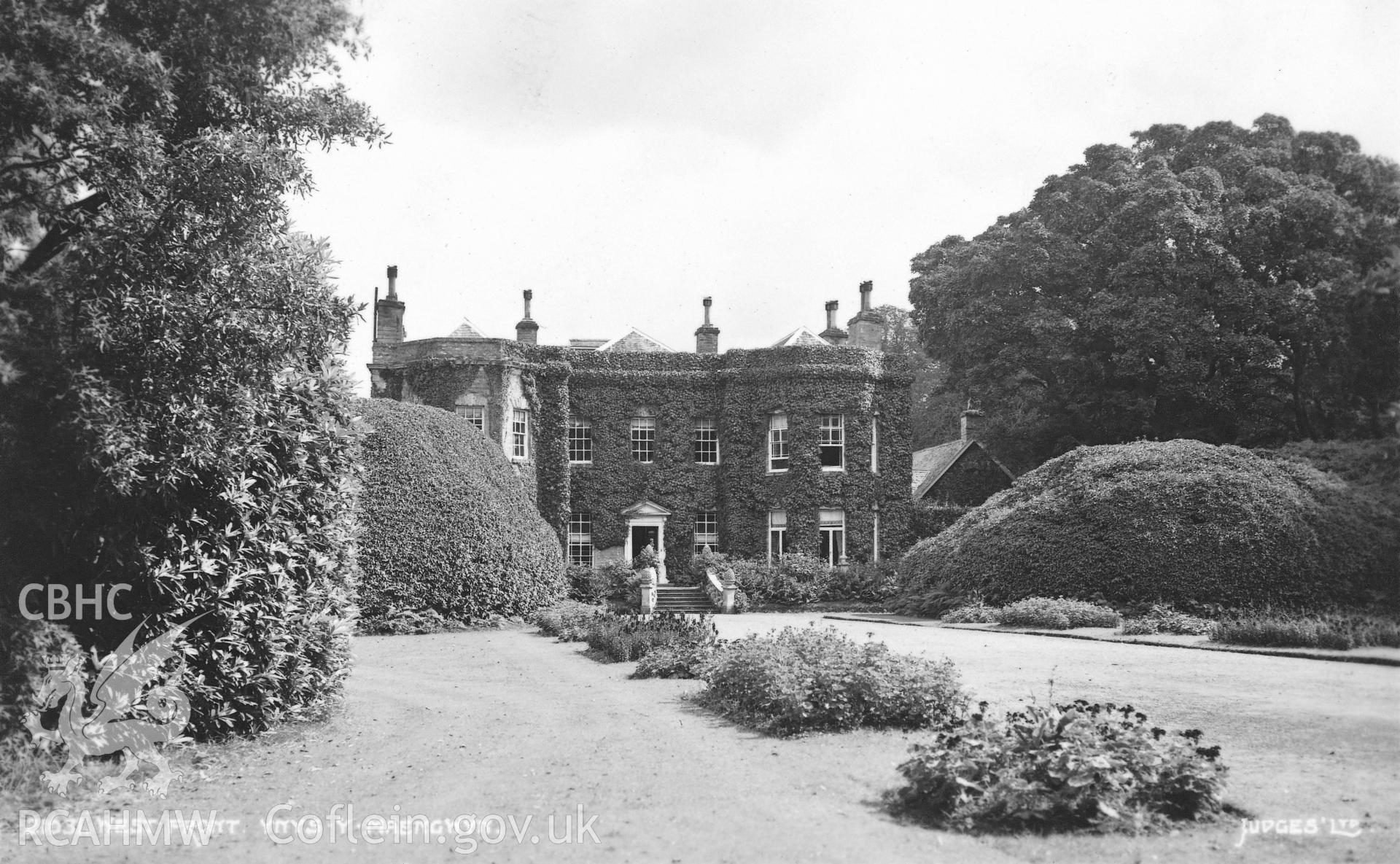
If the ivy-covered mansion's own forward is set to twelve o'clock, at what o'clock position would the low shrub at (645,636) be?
The low shrub is roughly at 12 o'clock from the ivy-covered mansion.

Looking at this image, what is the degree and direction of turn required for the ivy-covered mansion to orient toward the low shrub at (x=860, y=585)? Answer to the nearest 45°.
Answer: approximately 45° to its left

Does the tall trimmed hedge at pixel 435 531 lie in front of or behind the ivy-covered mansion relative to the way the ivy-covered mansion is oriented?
in front

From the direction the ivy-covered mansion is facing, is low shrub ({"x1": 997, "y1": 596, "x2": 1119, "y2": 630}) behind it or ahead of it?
ahead

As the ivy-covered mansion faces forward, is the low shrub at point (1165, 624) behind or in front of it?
in front

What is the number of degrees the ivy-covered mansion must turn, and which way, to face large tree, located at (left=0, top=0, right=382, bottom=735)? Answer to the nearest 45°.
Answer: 0° — it already faces it

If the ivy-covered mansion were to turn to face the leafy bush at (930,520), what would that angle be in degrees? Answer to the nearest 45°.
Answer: approximately 90° to its left

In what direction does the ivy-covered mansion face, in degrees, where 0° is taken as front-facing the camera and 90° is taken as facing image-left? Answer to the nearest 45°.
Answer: approximately 0°
